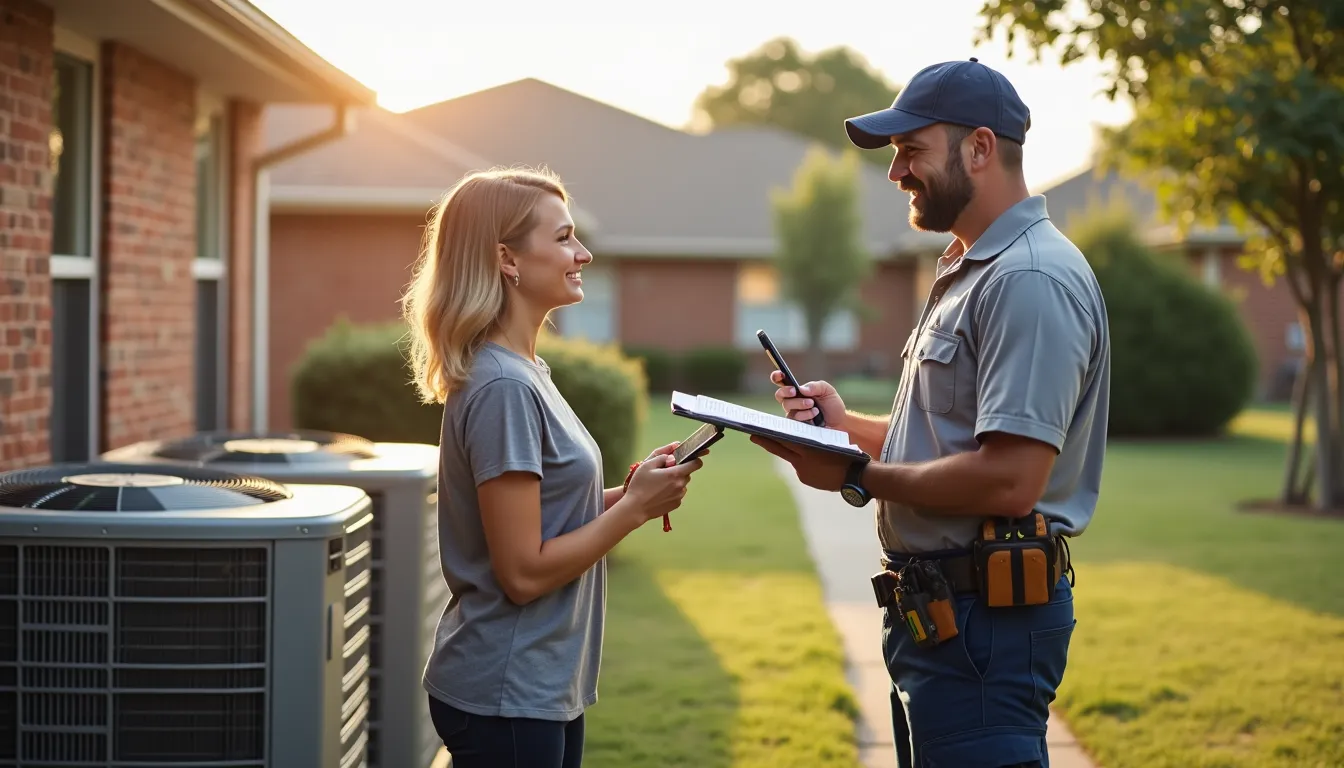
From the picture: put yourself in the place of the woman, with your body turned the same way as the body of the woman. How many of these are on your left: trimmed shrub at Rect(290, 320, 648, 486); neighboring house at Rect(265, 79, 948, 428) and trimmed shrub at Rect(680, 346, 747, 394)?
3

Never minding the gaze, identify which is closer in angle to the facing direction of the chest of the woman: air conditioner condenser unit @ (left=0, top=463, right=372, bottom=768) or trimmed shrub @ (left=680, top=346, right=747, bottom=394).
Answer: the trimmed shrub

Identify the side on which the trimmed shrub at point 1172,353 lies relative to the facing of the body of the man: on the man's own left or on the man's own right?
on the man's own right

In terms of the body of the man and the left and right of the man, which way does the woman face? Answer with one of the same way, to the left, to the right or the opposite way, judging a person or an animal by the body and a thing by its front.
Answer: the opposite way

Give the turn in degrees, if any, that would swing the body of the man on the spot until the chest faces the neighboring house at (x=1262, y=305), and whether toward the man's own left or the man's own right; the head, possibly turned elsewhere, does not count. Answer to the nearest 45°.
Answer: approximately 90° to the man's own right

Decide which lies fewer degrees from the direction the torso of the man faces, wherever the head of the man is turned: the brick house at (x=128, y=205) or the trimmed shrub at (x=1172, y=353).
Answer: the brick house

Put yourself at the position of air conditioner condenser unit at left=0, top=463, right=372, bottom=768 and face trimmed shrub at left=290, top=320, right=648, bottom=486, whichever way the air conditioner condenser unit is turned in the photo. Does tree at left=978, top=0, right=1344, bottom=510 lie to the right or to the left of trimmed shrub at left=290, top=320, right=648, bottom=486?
right

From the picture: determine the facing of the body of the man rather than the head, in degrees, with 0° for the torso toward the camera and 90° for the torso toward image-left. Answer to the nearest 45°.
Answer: approximately 90°

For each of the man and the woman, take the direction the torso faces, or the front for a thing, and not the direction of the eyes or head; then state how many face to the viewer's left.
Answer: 1

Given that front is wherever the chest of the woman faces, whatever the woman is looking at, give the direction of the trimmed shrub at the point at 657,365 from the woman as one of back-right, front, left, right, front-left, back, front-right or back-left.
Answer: left

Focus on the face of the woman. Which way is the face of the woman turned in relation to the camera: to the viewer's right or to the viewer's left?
to the viewer's right

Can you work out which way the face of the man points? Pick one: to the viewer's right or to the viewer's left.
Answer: to the viewer's left

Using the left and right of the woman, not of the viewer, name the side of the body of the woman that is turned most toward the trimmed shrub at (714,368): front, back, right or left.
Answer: left

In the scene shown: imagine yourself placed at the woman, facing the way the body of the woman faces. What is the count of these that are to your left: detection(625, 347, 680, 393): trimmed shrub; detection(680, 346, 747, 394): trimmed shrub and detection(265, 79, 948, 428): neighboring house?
3

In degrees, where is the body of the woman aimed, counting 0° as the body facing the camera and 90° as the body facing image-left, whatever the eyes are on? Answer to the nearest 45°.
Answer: approximately 270°
